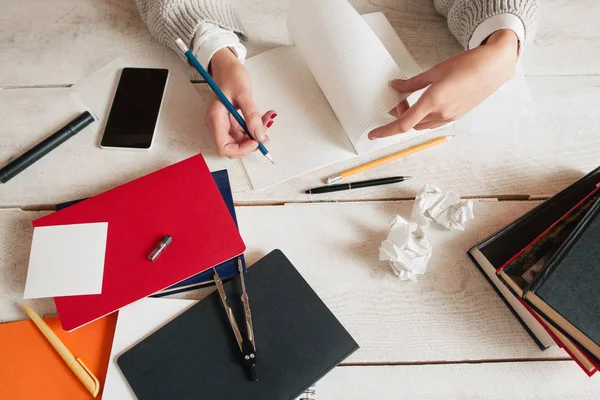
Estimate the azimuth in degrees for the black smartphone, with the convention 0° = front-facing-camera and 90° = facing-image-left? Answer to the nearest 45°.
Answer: approximately 0°
